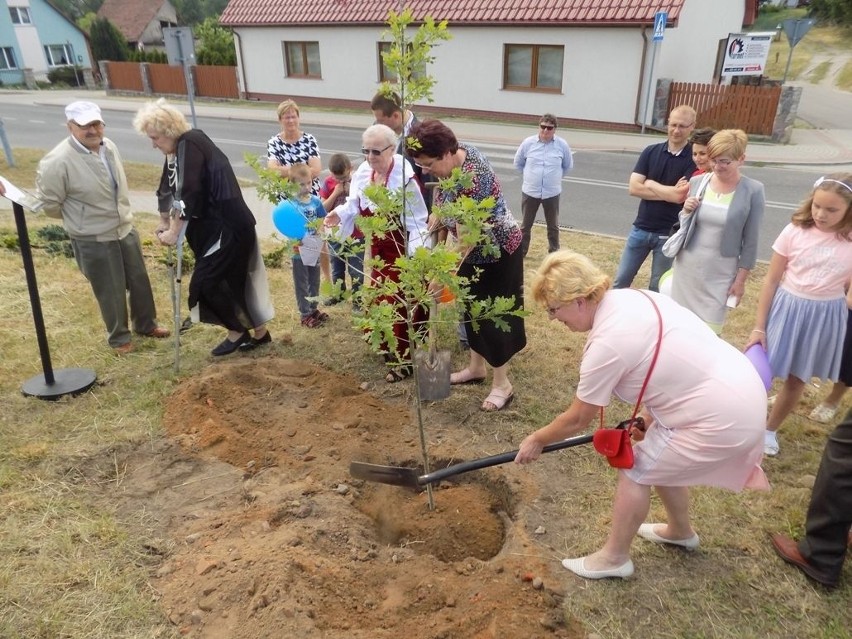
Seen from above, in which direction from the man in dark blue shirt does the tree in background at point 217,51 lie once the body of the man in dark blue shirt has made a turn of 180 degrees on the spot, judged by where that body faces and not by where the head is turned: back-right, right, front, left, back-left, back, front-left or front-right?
front

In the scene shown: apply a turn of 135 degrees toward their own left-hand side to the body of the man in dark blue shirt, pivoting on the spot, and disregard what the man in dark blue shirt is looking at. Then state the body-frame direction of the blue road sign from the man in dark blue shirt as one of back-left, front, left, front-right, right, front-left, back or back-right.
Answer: front

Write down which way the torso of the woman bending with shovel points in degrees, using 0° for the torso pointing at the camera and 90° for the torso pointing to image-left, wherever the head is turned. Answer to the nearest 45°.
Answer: approximately 90°

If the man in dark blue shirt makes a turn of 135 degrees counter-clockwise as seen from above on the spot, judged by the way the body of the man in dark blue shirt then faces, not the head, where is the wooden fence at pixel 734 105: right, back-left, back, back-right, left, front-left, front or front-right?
front

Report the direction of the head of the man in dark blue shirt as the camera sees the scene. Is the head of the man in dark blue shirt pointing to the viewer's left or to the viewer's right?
to the viewer's left

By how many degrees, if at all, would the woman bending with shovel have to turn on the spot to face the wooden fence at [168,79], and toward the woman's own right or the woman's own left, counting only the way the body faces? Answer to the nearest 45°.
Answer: approximately 45° to the woman's own right

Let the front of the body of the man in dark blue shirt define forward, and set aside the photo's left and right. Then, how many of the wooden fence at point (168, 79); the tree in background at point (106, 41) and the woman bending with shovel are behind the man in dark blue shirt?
2

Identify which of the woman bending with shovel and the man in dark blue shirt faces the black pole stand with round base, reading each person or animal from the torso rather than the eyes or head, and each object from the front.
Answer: the woman bending with shovel

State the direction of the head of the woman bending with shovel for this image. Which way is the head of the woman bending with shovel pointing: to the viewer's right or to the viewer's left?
to the viewer's left
